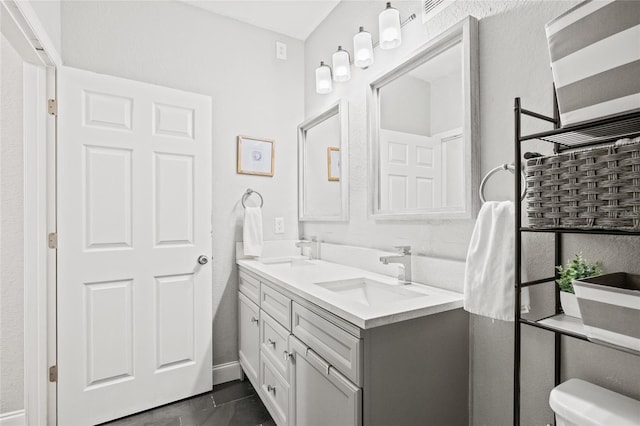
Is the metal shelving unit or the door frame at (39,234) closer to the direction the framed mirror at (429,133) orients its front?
the door frame

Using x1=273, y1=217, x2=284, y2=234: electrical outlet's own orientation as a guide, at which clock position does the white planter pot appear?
The white planter pot is roughly at 11 o'clock from the electrical outlet.

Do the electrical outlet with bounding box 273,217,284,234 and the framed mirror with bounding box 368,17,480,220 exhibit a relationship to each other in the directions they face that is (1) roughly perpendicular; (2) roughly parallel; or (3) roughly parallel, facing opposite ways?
roughly perpendicular

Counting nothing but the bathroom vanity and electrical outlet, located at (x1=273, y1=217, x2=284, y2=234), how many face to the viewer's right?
0

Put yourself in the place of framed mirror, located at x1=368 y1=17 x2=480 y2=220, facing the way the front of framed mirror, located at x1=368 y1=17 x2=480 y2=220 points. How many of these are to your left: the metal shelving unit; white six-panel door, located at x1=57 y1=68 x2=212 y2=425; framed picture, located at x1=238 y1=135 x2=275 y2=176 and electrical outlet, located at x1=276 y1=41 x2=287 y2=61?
1

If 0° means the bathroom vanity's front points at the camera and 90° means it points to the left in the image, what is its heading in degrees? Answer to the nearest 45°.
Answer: approximately 45°

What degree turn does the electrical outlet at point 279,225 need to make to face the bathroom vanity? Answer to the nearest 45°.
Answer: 0° — it already faces it

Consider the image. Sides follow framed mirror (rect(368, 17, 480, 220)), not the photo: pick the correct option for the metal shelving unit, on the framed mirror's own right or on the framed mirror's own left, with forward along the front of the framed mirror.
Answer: on the framed mirror's own left
